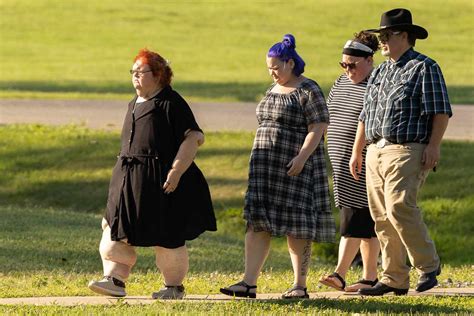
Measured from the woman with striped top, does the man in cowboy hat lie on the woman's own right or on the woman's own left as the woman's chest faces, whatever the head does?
on the woman's own left

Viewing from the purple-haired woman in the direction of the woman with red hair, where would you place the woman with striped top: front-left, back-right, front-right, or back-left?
back-right

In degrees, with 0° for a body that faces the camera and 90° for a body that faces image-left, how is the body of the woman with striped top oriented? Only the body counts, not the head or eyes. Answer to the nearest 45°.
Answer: approximately 45°

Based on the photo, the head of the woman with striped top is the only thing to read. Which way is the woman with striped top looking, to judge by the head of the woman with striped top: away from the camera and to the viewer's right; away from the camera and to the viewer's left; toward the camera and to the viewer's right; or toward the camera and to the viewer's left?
toward the camera and to the viewer's left

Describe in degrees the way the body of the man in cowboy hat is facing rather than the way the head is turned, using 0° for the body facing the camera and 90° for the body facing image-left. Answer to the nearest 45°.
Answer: approximately 45°

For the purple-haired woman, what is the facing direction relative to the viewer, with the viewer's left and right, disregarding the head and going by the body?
facing the viewer and to the left of the viewer

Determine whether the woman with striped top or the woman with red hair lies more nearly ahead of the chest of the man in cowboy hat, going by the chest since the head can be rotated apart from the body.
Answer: the woman with red hair

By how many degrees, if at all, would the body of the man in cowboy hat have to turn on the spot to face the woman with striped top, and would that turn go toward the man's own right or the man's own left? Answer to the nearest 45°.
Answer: approximately 90° to the man's own right

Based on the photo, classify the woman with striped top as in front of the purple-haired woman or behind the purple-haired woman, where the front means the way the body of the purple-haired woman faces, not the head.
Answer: behind

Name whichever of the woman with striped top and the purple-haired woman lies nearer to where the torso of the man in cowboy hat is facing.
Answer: the purple-haired woman

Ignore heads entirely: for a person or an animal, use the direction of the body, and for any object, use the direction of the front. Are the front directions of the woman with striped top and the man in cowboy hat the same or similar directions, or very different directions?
same or similar directions

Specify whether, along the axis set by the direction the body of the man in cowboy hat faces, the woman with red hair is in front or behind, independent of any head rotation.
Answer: in front

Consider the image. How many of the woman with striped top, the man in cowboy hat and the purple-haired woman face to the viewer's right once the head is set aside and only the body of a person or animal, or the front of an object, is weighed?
0
